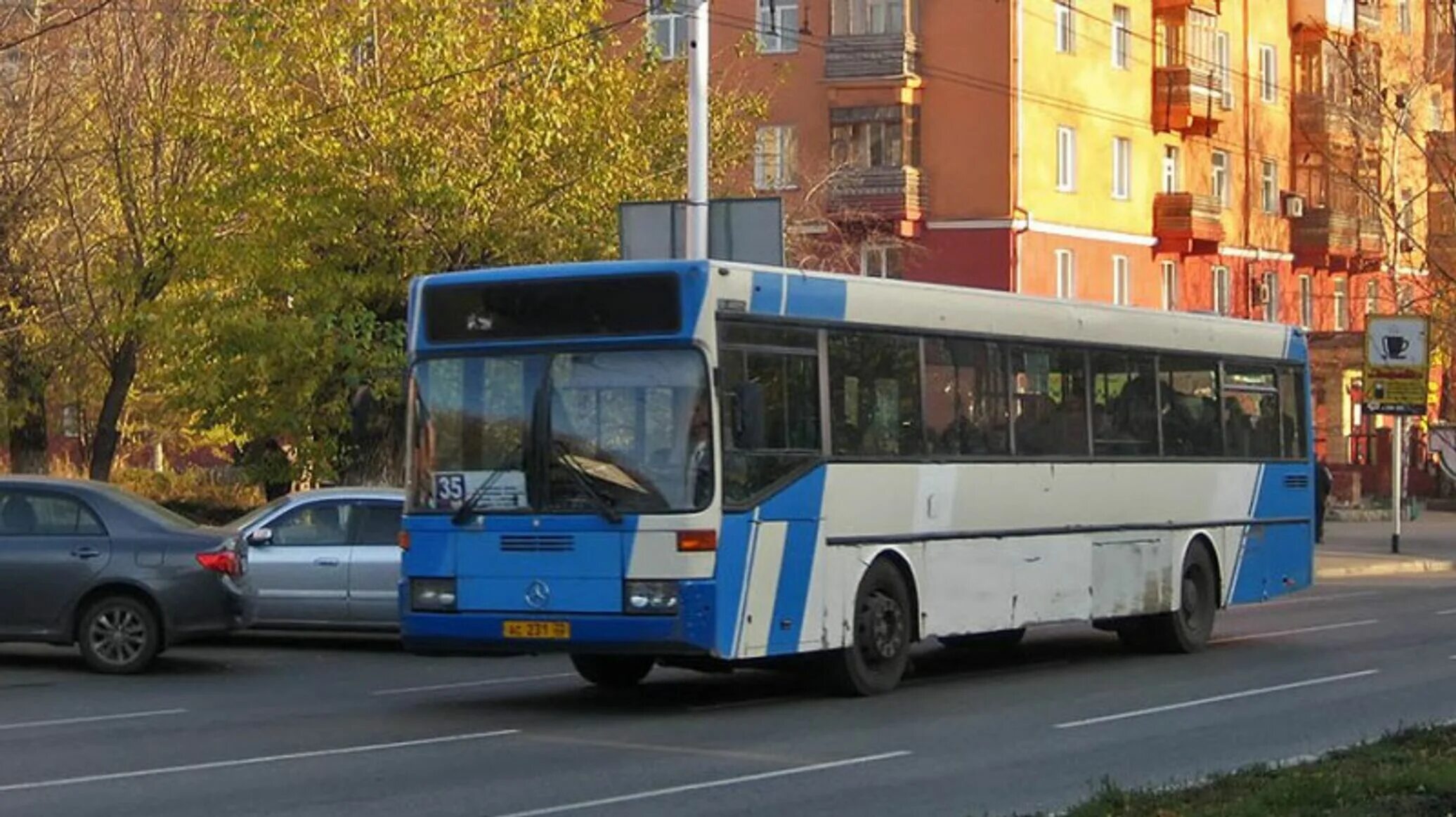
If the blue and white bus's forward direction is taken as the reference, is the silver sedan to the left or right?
on its right

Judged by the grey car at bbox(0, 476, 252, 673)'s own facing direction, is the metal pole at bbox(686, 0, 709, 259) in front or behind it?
behind

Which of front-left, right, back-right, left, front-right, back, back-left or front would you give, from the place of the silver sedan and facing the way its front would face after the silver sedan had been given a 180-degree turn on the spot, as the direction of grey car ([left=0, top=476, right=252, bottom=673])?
back-right

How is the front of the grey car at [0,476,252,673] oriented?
to the viewer's left

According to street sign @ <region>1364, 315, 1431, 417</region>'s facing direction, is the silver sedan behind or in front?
in front

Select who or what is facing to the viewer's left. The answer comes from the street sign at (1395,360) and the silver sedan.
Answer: the silver sedan

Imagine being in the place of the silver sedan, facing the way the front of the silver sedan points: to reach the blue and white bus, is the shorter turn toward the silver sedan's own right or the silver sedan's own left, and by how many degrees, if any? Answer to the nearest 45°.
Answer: approximately 135° to the silver sedan's own left

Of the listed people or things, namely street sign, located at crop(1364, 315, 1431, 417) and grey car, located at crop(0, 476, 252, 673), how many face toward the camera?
1

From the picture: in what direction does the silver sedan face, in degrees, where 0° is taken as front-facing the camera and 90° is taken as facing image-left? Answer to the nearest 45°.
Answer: approximately 90°

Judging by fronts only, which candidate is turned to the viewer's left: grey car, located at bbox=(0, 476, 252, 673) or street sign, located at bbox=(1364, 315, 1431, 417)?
the grey car

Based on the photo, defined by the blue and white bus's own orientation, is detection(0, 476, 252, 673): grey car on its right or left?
on its right
